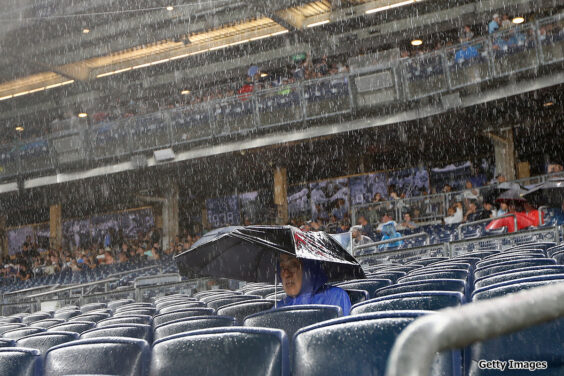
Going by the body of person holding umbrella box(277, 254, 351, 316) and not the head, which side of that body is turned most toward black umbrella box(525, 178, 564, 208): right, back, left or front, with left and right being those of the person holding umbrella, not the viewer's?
back

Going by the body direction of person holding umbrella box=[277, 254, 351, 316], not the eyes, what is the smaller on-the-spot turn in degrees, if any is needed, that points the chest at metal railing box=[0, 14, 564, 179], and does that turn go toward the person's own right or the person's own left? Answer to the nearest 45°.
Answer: approximately 135° to the person's own right

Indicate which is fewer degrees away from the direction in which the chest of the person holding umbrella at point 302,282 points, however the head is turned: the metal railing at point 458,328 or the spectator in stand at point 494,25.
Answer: the metal railing

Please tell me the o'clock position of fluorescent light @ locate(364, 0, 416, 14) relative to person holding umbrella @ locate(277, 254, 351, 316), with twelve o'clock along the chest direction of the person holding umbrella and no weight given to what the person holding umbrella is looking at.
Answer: The fluorescent light is roughly at 5 o'clock from the person holding umbrella.

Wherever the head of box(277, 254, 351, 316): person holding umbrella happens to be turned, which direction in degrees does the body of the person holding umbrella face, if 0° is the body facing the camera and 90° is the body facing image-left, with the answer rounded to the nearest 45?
approximately 45°

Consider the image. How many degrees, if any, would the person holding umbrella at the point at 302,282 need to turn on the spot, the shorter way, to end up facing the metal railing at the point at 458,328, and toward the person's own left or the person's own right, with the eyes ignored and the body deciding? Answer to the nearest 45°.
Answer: approximately 45° to the person's own left
